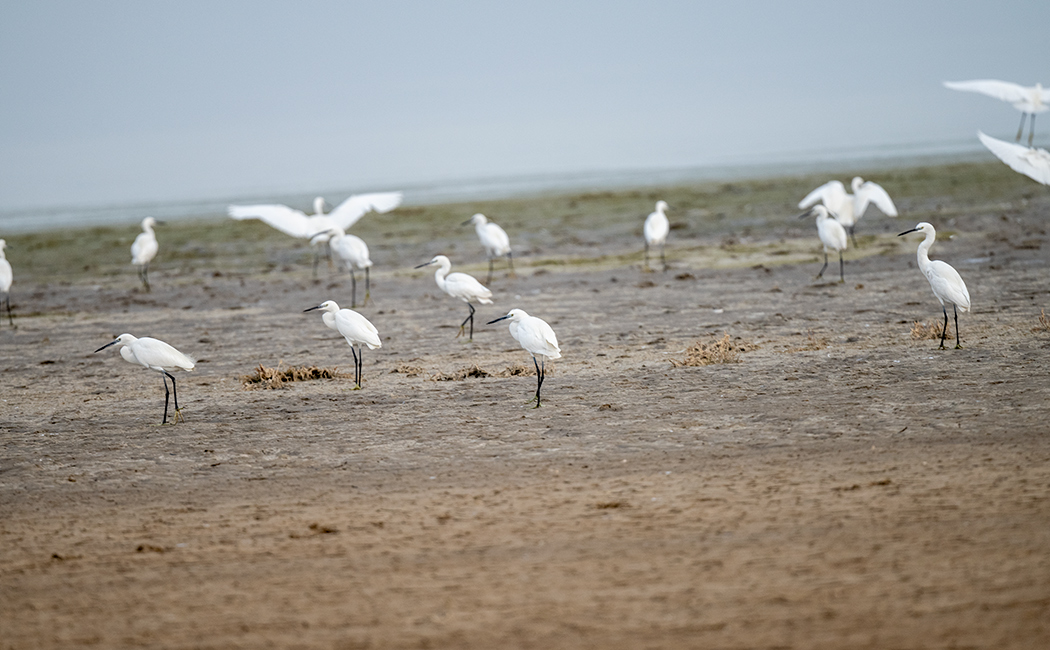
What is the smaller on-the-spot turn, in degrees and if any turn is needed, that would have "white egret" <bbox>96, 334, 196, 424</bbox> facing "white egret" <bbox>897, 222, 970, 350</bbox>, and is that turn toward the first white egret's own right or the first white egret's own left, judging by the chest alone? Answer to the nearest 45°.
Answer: approximately 180°

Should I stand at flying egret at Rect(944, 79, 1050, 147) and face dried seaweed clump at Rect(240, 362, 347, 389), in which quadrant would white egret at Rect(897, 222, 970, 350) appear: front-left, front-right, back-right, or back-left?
front-left

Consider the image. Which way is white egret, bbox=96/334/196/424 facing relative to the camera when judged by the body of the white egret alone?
to the viewer's left

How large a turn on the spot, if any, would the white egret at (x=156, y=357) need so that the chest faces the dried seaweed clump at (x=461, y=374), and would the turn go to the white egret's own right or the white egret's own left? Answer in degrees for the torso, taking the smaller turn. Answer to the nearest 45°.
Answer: approximately 180°

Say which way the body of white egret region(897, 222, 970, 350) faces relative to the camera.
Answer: to the viewer's left
